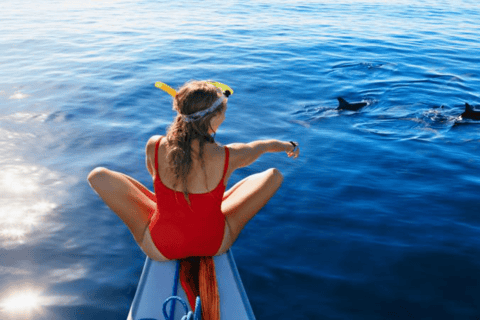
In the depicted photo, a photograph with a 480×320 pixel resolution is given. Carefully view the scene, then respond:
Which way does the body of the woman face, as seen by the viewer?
away from the camera

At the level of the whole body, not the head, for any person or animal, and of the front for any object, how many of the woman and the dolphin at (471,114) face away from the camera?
1
